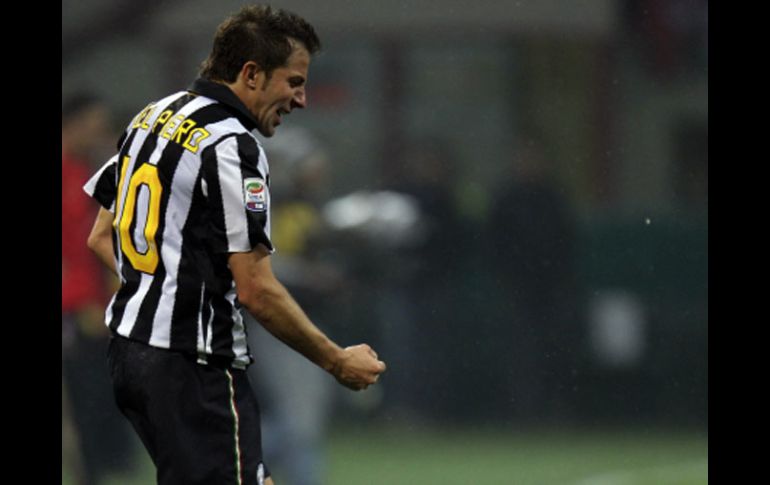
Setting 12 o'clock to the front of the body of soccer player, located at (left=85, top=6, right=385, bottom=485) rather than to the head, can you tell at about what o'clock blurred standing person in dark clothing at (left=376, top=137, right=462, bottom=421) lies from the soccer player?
The blurred standing person in dark clothing is roughly at 11 o'clock from the soccer player.

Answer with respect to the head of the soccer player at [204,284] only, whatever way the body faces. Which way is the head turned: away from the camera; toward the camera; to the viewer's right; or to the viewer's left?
to the viewer's right

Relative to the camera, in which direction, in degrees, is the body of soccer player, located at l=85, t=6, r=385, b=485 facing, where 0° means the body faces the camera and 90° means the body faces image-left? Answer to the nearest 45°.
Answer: approximately 225°

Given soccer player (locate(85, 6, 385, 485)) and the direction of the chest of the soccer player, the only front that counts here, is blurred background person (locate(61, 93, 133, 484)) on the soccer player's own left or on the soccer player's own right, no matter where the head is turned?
on the soccer player's own left
